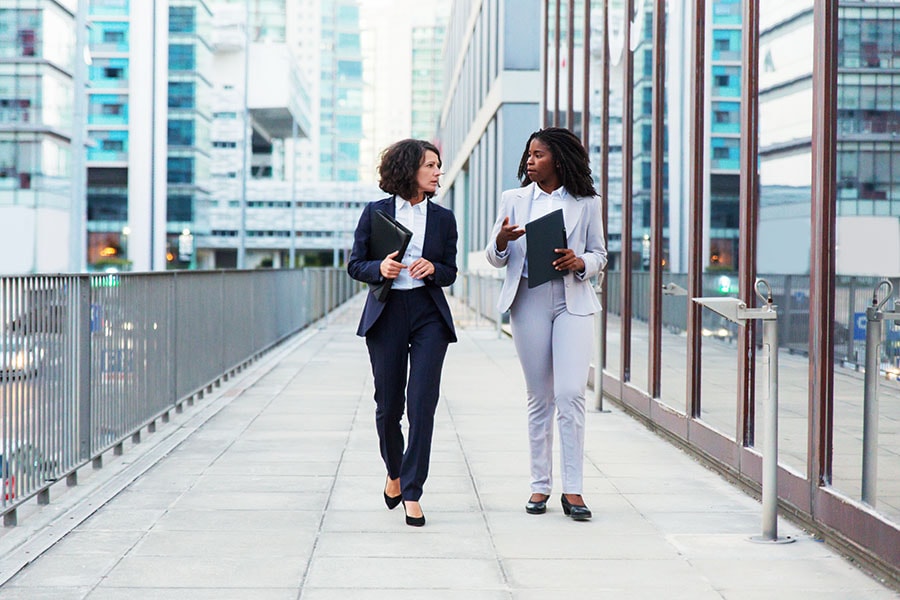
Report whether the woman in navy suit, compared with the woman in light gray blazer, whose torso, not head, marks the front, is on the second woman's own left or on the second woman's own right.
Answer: on the second woman's own right

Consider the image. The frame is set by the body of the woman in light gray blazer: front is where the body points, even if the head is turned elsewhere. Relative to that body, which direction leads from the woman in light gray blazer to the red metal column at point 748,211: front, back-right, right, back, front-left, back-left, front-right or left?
back-left

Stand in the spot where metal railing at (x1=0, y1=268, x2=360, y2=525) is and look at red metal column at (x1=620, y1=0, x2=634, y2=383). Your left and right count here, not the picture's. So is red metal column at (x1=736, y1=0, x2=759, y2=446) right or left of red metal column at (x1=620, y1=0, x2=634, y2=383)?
right

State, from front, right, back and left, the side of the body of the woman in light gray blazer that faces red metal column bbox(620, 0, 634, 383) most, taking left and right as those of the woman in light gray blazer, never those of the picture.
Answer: back

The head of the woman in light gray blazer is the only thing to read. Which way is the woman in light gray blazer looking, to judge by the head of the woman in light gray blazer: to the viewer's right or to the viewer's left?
to the viewer's left

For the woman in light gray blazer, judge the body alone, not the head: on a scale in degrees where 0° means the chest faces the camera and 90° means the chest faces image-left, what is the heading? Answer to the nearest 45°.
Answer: approximately 0°

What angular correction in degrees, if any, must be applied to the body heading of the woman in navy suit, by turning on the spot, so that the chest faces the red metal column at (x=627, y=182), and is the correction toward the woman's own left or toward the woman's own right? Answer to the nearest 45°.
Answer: approximately 180°

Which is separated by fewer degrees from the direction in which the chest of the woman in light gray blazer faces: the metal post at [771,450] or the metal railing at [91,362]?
the metal post

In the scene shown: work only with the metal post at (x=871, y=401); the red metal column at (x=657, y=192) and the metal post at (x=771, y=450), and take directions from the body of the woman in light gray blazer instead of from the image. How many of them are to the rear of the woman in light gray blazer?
1

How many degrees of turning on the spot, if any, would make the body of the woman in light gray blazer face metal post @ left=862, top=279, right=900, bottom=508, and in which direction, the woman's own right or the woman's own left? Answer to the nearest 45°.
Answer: approximately 45° to the woman's own left

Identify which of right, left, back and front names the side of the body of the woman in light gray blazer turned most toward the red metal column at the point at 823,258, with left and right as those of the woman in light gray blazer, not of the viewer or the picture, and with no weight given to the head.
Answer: left

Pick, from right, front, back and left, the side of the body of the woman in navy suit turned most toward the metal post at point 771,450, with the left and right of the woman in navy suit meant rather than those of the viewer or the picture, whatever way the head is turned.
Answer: left

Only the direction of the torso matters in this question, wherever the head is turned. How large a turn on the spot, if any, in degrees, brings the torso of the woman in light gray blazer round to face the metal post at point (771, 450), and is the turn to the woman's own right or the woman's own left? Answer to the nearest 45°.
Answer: approximately 45° to the woman's own left

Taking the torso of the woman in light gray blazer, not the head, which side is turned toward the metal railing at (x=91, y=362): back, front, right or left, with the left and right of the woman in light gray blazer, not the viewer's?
right

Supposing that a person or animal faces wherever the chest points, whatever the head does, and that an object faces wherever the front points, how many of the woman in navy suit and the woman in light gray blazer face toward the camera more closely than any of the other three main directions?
2
